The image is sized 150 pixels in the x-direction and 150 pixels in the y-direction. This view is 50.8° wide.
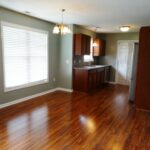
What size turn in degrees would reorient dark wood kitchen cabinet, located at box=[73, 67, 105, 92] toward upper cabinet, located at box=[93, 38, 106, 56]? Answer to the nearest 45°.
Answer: approximately 135° to its left

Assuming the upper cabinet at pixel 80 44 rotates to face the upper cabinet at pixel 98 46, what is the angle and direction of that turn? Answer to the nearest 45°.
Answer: approximately 90° to its left

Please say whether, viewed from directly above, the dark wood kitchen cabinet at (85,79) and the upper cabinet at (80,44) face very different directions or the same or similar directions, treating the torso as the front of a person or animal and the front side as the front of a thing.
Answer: same or similar directions

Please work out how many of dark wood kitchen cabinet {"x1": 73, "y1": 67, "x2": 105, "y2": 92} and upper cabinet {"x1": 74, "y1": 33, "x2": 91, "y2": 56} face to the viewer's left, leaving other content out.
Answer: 0

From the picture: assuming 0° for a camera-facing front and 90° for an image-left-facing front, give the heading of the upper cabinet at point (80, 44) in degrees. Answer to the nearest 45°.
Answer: approximately 315°
